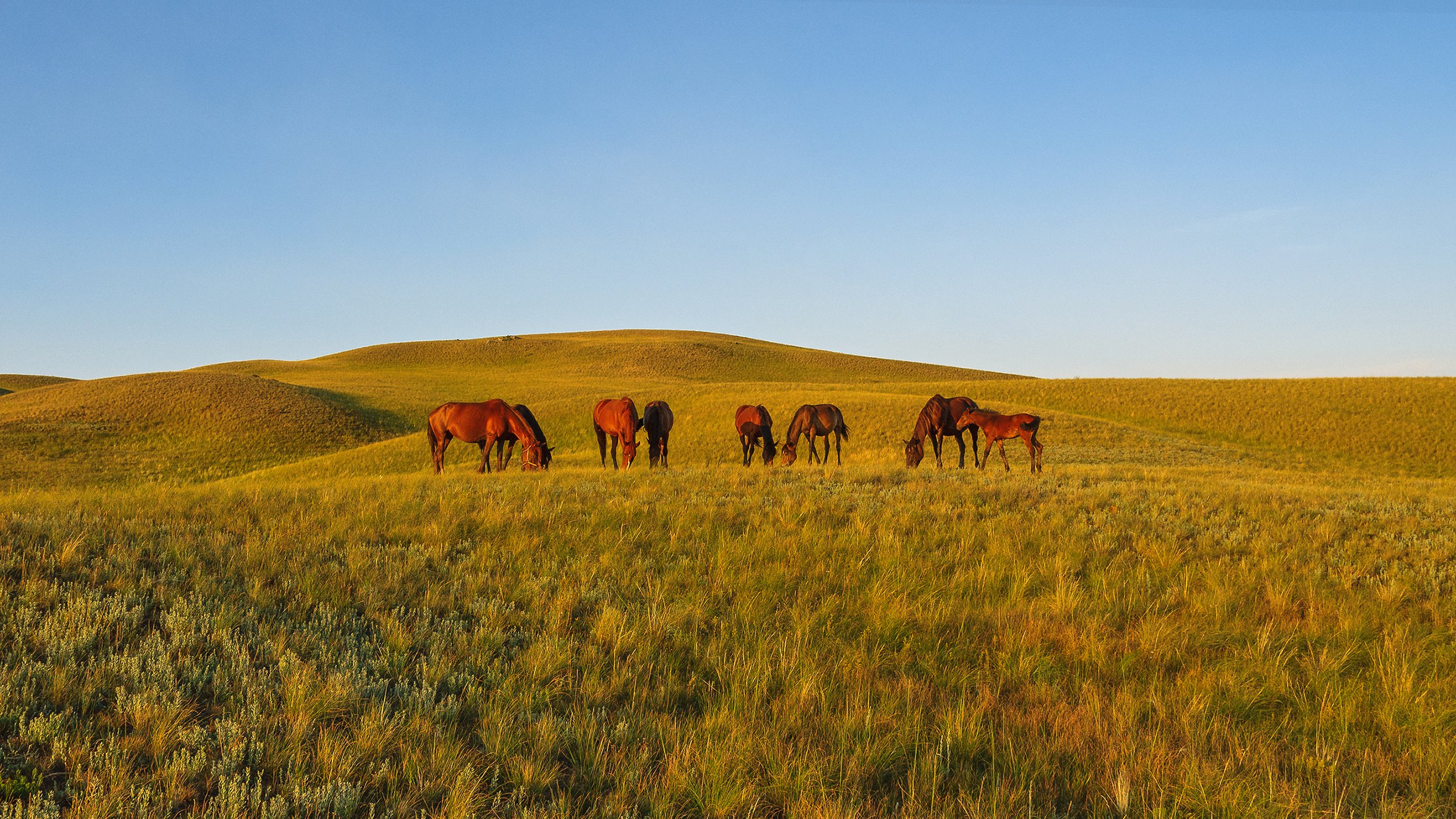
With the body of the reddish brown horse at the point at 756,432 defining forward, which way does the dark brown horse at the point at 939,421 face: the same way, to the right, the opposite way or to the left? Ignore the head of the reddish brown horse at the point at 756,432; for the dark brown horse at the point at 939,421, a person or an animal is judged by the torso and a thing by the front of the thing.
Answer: to the right

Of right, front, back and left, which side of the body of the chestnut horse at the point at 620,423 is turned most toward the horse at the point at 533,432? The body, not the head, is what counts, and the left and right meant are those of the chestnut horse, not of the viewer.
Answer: right

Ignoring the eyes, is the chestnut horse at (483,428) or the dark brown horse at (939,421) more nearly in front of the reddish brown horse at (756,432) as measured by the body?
the dark brown horse

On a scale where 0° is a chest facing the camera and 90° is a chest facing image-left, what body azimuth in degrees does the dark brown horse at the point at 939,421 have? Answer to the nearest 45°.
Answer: approximately 45°

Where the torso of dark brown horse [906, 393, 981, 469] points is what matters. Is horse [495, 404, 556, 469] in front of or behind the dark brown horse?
in front

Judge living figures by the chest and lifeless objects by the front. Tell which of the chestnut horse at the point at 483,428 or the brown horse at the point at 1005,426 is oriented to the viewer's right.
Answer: the chestnut horse

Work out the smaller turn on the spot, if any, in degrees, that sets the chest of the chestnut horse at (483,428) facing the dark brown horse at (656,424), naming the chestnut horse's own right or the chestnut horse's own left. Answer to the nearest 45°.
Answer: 0° — it already faces it

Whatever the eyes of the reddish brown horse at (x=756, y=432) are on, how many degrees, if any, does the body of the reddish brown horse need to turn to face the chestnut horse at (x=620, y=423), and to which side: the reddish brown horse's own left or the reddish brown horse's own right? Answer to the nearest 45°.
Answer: approximately 90° to the reddish brown horse's own right

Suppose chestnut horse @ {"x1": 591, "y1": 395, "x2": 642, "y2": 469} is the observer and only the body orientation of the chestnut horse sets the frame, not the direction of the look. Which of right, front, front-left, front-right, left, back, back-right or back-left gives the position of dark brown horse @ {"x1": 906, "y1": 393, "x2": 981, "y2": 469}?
front-left

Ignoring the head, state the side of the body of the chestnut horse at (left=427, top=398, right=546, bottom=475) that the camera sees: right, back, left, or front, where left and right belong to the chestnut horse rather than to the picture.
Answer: right

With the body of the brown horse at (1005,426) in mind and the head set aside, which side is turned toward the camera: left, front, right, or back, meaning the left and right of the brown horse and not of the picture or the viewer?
left
